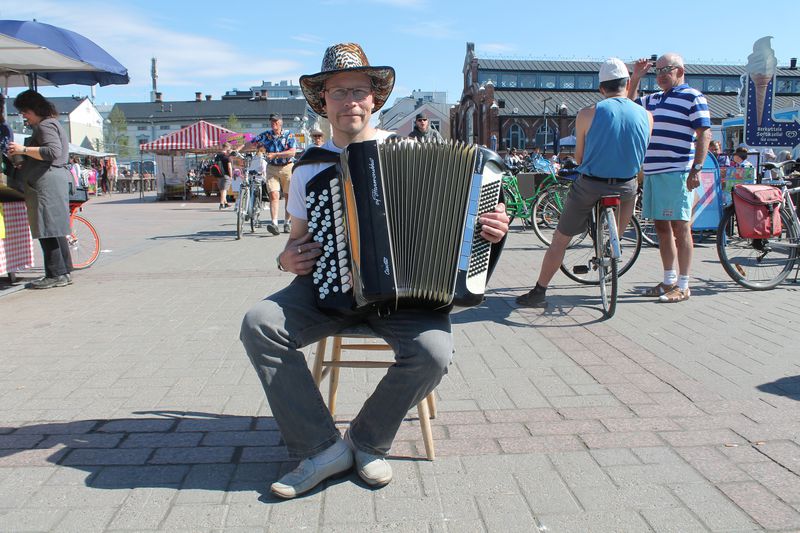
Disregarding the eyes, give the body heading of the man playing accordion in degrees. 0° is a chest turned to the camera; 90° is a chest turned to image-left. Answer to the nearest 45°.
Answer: approximately 0°

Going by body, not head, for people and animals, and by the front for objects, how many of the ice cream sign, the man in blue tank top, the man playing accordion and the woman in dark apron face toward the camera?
2

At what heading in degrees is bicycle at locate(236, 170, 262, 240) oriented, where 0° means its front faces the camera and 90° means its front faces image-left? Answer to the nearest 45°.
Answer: approximately 45°

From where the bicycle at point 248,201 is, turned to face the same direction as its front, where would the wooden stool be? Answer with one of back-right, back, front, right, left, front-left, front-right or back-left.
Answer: front-left

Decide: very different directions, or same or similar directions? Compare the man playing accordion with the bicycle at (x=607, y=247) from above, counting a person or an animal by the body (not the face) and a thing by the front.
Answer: very different directions

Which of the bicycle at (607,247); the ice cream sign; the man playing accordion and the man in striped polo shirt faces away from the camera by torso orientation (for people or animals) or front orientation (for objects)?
the bicycle

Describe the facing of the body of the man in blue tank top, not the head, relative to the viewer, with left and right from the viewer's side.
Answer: facing away from the viewer

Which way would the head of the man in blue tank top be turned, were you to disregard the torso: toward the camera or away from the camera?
away from the camera

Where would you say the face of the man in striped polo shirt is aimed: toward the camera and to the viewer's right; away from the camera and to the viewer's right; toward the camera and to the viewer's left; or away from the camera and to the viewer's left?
toward the camera and to the viewer's left

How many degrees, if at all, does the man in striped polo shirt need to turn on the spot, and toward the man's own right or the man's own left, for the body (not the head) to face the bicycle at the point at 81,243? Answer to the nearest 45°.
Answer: approximately 45° to the man's own right

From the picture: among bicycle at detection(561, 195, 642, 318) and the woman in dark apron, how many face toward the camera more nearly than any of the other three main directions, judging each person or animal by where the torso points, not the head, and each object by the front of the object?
0

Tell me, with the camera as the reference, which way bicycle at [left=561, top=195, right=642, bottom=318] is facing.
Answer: facing away from the viewer

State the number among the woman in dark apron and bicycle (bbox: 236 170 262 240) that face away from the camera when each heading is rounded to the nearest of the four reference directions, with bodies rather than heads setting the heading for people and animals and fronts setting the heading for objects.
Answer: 0

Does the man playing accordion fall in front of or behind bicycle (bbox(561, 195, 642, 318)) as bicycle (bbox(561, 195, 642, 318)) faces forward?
behind

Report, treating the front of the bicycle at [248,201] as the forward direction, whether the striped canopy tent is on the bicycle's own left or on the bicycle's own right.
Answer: on the bicycle's own right
